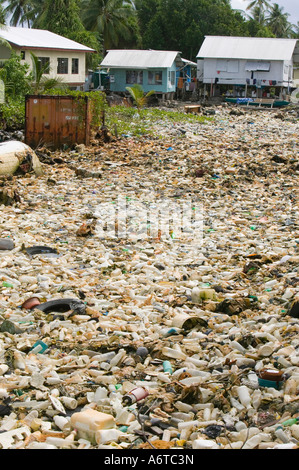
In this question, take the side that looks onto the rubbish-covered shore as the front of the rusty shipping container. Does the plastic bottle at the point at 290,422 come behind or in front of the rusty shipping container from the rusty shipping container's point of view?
in front

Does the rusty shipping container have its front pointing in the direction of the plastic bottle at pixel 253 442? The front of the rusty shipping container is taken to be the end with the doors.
yes

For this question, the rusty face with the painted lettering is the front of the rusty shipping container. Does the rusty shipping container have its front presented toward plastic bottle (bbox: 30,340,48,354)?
yes

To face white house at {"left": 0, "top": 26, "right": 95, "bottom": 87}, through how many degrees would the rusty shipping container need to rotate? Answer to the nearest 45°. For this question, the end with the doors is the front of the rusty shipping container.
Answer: approximately 180°

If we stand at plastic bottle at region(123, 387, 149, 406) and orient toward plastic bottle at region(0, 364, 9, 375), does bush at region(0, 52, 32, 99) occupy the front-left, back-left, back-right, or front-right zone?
front-right

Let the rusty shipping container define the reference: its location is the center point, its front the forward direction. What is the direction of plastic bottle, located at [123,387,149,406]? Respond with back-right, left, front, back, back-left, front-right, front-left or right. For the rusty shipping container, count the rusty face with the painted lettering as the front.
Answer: front

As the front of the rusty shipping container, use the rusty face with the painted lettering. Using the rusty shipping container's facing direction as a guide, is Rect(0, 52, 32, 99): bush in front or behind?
behind

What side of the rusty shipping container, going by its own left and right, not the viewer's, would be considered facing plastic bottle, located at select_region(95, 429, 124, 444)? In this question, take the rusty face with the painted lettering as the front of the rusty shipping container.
front

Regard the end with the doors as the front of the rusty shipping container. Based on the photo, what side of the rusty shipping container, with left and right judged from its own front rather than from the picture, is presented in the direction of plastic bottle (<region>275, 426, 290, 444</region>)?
front

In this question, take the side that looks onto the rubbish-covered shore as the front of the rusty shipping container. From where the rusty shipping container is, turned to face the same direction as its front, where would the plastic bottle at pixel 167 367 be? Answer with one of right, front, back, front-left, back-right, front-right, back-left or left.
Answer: front

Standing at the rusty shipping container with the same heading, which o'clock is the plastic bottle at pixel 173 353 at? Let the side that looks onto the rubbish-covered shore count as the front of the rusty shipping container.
The plastic bottle is roughly at 12 o'clock from the rusty shipping container.

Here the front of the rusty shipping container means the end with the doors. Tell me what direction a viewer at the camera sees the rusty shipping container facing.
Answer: facing the viewer

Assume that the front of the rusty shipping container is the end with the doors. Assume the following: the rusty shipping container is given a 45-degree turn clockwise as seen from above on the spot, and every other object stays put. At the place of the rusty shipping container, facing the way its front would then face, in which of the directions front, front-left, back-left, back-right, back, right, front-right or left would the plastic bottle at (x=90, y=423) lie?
front-left

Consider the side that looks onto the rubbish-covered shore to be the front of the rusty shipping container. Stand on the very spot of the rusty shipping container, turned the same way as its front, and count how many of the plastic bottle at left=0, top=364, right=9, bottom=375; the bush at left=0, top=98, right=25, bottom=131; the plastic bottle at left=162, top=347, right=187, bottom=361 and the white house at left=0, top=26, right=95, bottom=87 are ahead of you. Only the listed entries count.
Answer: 2

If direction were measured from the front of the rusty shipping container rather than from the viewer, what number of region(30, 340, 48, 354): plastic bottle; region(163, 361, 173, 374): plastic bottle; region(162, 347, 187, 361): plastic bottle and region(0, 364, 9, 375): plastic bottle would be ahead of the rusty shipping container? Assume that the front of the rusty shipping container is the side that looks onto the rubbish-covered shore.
4

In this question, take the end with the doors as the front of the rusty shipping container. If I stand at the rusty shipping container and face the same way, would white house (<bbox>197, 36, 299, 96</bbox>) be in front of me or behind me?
behind

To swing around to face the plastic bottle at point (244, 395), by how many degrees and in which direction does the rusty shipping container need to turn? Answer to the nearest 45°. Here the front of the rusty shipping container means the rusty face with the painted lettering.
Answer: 0° — it already faces it
